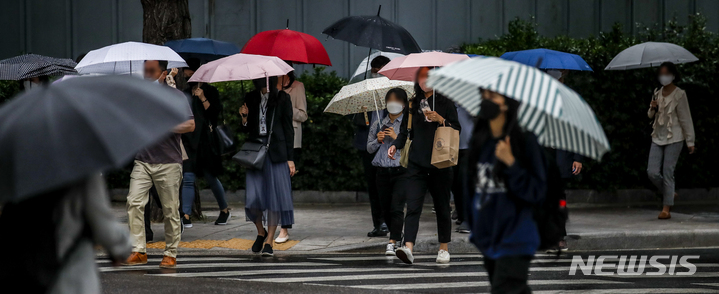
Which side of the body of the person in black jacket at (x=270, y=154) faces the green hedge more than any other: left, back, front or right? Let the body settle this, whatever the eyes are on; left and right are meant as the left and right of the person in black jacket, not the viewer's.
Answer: back

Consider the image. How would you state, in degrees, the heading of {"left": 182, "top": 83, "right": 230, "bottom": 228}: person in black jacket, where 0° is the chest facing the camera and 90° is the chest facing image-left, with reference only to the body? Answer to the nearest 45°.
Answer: approximately 45°

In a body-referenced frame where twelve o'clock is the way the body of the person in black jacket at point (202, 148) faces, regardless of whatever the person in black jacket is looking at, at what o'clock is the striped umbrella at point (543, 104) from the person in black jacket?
The striped umbrella is roughly at 10 o'clock from the person in black jacket.

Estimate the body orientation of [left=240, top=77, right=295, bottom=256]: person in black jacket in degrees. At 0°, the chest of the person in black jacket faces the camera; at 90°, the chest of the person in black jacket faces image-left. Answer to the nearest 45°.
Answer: approximately 45°

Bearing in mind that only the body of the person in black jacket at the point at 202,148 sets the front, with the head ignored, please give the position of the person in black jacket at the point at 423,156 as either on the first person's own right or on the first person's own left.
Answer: on the first person's own left

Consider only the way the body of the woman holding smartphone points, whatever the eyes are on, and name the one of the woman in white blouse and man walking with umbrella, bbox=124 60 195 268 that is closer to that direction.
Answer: the man walking with umbrella

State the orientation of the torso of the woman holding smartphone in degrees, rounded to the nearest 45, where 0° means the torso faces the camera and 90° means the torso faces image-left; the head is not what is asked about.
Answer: approximately 0°

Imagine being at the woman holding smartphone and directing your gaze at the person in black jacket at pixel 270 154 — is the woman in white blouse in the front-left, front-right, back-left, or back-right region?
back-right

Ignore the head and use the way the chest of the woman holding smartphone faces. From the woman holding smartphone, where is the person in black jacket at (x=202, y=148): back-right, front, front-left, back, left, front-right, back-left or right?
back-right
